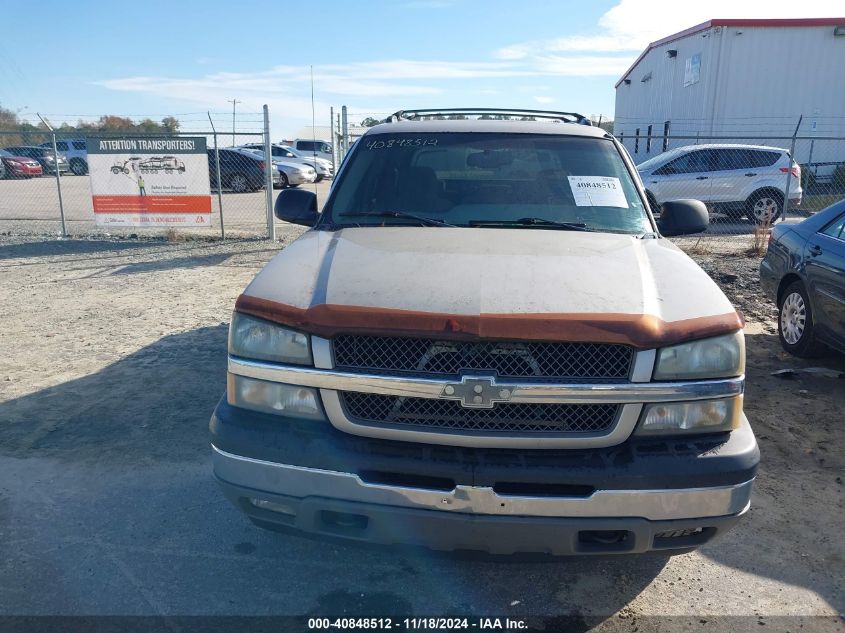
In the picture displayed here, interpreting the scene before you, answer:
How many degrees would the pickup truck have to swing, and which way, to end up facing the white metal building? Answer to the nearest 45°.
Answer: approximately 180°

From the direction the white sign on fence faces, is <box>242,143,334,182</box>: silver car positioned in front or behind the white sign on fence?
behind

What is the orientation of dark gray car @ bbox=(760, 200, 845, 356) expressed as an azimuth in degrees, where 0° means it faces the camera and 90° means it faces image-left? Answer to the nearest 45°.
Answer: approximately 315°

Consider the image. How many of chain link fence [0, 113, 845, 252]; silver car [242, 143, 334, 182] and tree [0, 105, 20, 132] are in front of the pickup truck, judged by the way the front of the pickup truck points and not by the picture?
0

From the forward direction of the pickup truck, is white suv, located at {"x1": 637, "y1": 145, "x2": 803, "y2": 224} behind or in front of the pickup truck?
behind

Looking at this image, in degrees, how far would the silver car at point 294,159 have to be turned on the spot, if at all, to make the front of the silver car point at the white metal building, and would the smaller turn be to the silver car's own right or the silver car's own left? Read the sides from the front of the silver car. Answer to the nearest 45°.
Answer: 0° — it already faces it

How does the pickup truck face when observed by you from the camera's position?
facing the viewer

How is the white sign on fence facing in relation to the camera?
toward the camera

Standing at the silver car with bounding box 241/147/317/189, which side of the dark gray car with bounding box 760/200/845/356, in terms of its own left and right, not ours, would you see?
back

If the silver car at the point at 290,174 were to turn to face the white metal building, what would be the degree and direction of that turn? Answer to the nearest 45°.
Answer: approximately 45° to its left

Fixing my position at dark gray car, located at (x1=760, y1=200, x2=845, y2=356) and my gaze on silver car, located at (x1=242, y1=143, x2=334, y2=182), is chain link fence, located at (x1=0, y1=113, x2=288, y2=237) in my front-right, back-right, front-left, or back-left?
front-left

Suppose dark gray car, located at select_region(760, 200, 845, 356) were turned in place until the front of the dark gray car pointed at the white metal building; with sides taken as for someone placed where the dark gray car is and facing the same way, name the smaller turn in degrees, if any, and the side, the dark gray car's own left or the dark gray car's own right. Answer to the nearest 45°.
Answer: approximately 135° to the dark gray car's own left

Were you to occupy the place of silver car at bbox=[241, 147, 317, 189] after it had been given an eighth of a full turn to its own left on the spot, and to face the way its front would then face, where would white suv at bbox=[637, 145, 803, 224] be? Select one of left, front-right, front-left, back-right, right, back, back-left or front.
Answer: front-right

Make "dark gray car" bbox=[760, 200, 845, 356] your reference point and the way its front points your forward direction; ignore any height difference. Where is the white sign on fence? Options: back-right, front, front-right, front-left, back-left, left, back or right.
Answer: back-right

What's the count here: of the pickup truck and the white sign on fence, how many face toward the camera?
2

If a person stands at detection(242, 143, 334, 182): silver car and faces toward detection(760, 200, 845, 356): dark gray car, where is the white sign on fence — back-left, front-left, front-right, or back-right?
front-right

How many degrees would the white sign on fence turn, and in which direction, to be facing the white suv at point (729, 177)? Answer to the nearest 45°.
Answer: approximately 90° to its left
